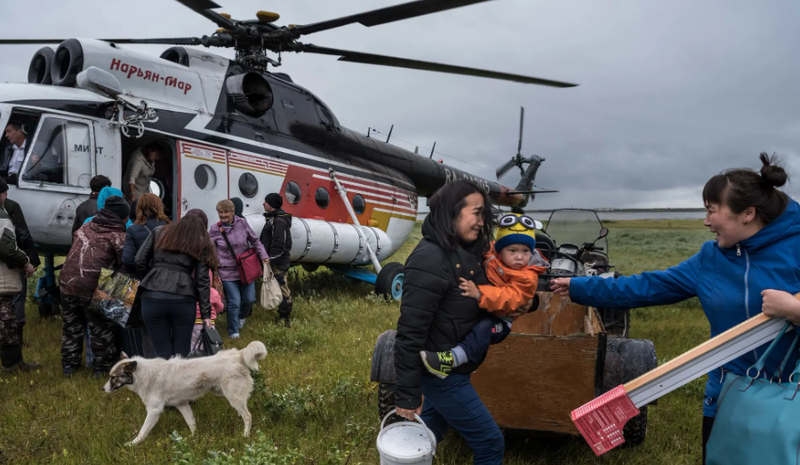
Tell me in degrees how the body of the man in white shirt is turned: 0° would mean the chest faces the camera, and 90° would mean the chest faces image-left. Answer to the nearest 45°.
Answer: approximately 45°

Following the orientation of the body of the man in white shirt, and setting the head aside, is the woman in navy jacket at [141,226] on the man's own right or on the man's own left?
on the man's own left

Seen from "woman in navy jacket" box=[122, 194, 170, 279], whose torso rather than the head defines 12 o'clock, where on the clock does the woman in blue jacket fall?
The woman in blue jacket is roughly at 5 o'clock from the woman in navy jacket.

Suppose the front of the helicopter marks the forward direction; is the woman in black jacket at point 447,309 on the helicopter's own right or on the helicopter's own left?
on the helicopter's own left

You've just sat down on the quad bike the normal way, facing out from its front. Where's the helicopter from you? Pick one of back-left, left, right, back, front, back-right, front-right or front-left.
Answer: left

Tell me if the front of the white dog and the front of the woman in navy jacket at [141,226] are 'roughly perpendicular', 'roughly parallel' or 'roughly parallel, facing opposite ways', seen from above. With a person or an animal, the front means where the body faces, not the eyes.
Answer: roughly perpendicular

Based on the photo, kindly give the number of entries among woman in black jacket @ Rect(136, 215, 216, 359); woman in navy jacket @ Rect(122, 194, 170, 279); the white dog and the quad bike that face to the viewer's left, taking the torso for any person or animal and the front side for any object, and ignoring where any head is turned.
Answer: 1

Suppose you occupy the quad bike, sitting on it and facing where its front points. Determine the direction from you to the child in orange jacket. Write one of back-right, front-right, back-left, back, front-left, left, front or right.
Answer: back

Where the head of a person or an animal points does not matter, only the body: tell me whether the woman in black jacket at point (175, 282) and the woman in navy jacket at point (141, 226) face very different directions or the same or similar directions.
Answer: same or similar directions

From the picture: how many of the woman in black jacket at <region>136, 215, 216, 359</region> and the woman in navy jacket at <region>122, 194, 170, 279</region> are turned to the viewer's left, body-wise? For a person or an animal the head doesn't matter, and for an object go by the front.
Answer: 0

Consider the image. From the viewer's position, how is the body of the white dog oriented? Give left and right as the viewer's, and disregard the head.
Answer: facing to the left of the viewer

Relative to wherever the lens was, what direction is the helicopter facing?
facing the viewer and to the left of the viewer

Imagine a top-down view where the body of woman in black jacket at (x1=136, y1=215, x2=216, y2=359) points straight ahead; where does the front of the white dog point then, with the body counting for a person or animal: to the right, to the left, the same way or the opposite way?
to the left
